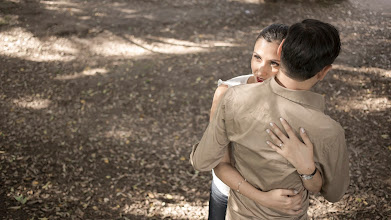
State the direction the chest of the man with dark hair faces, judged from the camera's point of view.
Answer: away from the camera

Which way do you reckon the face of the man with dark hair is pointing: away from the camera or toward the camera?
away from the camera
